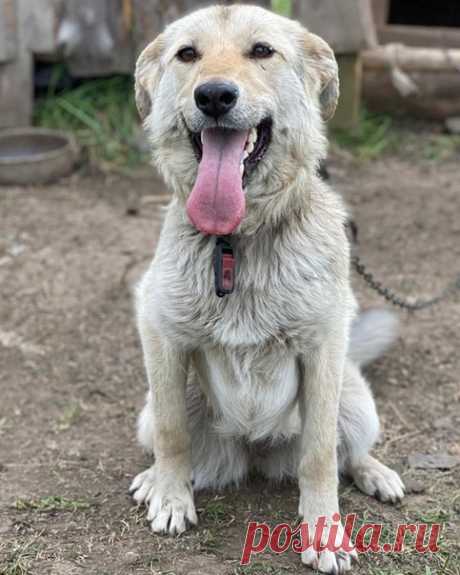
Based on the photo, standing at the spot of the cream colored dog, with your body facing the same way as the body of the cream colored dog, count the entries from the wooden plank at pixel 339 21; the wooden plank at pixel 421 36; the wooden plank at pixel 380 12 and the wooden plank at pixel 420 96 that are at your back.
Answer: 4

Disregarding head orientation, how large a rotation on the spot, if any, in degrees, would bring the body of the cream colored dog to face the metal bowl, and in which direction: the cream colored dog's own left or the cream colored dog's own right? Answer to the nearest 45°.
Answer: approximately 135° to the cream colored dog's own right

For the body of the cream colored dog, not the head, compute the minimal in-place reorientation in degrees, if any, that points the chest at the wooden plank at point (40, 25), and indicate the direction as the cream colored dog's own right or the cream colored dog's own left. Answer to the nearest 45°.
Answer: approximately 135° to the cream colored dog's own right

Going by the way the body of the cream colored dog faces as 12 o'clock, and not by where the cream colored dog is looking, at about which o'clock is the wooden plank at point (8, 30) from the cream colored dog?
The wooden plank is roughly at 5 o'clock from the cream colored dog.

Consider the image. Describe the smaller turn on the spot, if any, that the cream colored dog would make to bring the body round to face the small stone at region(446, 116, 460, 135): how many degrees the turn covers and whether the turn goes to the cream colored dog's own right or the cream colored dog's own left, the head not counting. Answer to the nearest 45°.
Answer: approximately 180°

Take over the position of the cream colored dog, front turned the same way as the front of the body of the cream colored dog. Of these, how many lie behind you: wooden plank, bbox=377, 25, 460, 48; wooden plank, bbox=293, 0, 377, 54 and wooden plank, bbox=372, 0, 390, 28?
3

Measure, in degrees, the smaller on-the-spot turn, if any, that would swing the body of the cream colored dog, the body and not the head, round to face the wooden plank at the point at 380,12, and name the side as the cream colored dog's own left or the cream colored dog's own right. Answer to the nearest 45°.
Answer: approximately 180°

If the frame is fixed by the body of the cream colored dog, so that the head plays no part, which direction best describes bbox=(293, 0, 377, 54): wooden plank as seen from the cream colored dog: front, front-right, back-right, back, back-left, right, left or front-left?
back

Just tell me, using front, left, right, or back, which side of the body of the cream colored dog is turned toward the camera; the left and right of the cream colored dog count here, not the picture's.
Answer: front

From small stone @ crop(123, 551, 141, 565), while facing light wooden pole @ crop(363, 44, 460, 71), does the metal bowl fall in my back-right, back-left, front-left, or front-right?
front-left
